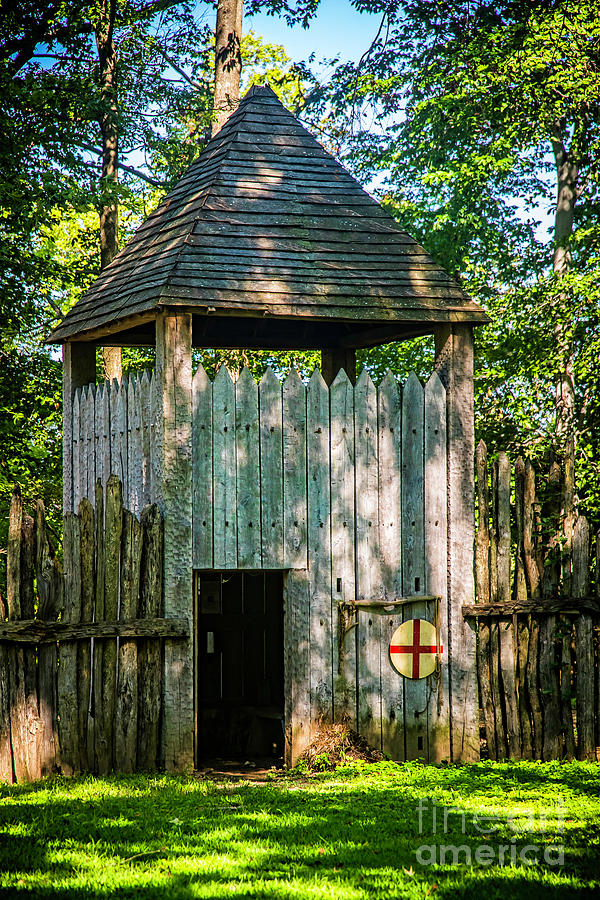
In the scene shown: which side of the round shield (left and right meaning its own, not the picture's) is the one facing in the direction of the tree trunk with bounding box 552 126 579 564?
back

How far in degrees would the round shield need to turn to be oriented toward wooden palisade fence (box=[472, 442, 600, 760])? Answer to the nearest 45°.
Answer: approximately 90° to its left

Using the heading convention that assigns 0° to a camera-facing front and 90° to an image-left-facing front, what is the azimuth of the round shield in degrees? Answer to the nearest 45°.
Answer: approximately 0°

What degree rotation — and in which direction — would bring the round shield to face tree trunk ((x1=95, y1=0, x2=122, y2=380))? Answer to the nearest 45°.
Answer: approximately 135° to its right

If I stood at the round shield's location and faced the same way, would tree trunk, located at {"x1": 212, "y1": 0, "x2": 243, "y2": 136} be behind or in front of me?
behind

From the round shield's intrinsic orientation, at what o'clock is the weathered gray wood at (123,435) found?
The weathered gray wood is roughly at 3 o'clock from the round shield.
